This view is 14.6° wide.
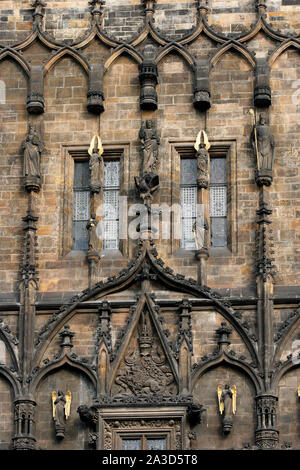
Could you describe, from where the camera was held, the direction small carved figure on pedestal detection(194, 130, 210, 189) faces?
facing the viewer

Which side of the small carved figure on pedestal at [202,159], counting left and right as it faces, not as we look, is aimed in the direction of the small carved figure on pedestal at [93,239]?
right

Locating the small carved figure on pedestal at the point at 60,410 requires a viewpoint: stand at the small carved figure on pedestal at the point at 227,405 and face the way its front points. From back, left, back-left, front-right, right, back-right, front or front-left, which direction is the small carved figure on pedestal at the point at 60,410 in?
right

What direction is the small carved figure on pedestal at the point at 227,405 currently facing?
toward the camera

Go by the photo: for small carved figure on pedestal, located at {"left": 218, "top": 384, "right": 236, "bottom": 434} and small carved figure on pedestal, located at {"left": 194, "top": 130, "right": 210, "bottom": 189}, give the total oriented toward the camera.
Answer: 2
